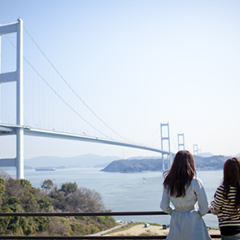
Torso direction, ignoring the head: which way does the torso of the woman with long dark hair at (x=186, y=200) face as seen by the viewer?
away from the camera

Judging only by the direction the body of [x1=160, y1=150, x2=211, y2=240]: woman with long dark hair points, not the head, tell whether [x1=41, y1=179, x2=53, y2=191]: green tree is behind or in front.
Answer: in front

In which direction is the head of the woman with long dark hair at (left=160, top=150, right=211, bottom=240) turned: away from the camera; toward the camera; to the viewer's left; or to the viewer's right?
away from the camera
